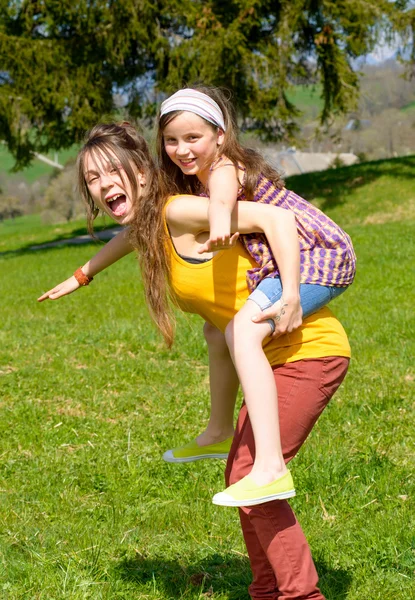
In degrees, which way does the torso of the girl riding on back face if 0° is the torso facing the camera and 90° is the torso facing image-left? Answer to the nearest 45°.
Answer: approximately 90°
